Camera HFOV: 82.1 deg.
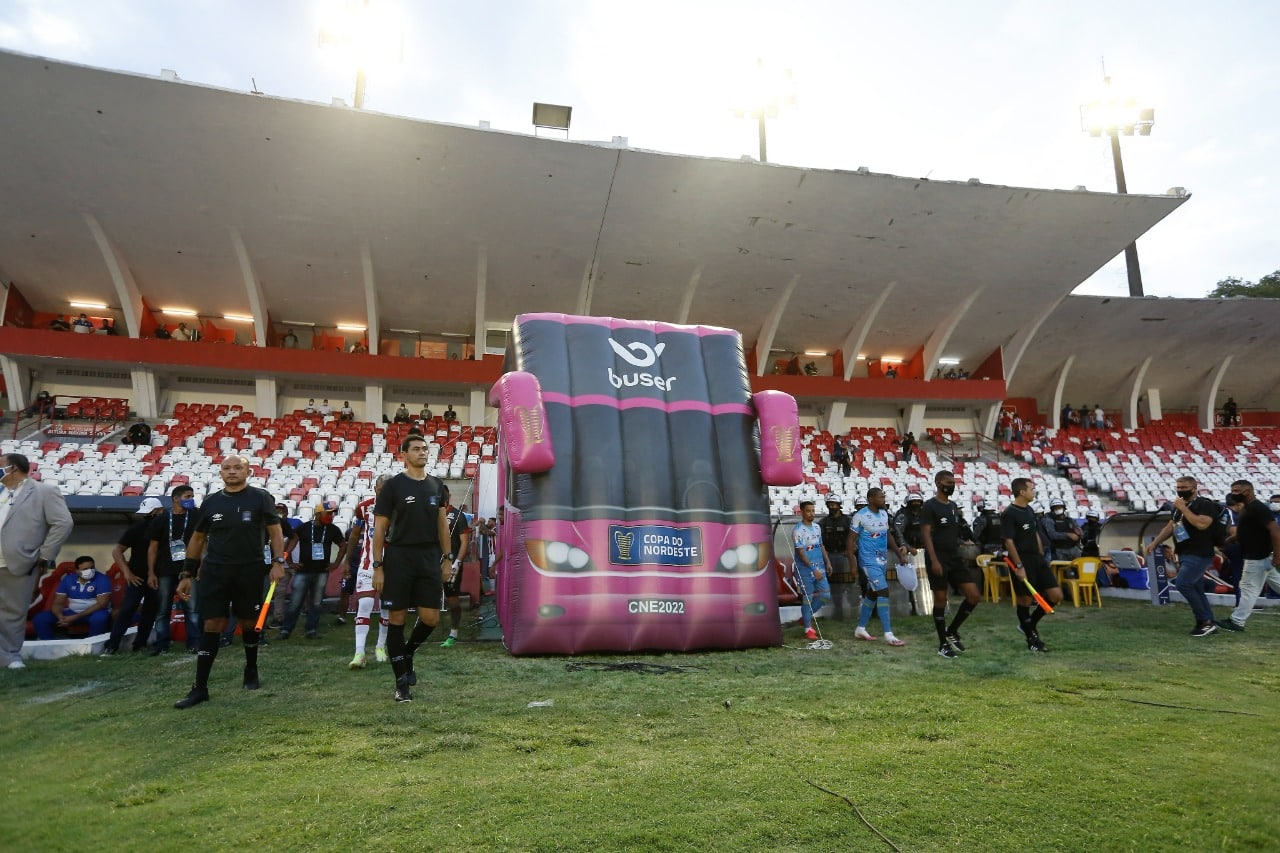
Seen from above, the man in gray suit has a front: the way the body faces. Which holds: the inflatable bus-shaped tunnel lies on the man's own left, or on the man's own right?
on the man's own left

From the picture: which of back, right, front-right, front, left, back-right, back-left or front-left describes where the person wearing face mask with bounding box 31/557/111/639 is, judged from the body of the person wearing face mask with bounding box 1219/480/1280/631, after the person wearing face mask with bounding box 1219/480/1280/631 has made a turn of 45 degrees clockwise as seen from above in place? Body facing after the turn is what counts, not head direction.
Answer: front-left

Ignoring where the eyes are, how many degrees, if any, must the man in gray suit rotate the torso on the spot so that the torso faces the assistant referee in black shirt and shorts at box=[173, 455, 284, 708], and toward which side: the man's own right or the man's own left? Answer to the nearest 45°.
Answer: approximately 90° to the man's own left

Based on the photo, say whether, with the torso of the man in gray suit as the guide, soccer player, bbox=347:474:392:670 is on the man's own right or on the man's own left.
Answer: on the man's own left

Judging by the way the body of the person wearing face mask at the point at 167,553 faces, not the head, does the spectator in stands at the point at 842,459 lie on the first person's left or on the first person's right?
on the first person's left

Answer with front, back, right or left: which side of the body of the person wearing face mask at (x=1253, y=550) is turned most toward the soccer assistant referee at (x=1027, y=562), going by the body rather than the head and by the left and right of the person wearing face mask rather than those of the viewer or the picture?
front

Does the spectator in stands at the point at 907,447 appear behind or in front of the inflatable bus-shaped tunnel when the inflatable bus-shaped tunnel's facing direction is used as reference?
behind

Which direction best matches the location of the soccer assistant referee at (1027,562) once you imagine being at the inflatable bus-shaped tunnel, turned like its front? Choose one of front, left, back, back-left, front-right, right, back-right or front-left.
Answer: left

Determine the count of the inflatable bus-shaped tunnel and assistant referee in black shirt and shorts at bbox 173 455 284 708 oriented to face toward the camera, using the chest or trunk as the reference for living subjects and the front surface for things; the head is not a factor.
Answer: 2

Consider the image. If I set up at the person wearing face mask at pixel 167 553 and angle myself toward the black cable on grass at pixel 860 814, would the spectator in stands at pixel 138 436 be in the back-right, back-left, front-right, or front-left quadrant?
back-left

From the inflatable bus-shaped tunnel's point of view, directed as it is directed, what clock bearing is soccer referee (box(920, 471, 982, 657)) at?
The soccer referee is roughly at 9 o'clock from the inflatable bus-shaped tunnel.

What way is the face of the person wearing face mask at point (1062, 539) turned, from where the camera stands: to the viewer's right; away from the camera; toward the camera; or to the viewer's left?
toward the camera

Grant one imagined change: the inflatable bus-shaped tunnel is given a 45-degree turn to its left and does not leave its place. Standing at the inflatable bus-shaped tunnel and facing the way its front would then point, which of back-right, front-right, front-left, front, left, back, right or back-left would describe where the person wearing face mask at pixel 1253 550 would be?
front-left

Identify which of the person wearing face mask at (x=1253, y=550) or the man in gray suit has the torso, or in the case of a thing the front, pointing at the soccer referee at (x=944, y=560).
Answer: the person wearing face mask
